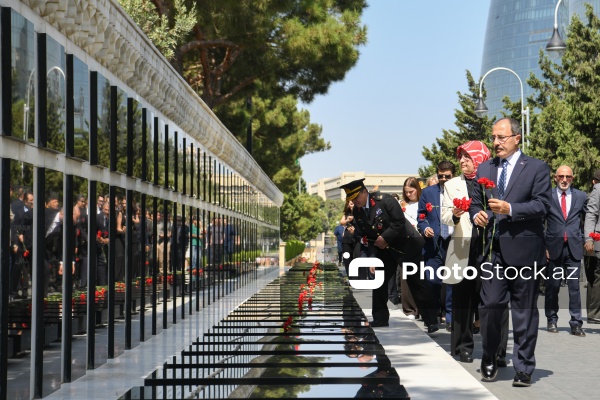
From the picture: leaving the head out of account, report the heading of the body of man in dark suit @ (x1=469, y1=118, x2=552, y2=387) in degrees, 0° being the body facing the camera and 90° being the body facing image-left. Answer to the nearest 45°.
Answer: approximately 45°

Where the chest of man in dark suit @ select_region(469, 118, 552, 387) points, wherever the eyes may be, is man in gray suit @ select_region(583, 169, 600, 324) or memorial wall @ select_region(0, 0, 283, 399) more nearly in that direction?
the memorial wall

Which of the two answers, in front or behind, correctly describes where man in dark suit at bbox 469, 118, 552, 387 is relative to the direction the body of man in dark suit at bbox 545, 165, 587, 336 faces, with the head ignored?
in front

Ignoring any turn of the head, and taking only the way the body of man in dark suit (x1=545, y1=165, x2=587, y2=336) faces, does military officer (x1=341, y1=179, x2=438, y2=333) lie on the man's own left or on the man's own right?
on the man's own right

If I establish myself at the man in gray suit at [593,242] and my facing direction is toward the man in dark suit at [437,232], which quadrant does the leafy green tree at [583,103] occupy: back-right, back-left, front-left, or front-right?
back-right

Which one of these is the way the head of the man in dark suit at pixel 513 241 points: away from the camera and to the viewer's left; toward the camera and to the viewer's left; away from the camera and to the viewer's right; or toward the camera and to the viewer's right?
toward the camera and to the viewer's left

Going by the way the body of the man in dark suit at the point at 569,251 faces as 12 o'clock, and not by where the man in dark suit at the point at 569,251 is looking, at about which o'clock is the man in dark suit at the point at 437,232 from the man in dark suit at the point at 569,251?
the man in dark suit at the point at 437,232 is roughly at 2 o'clock from the man in dark suit at the point at 569,251.

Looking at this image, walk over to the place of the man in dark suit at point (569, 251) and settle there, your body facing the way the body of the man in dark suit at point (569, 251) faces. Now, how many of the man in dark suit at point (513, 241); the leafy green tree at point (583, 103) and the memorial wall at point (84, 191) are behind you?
1

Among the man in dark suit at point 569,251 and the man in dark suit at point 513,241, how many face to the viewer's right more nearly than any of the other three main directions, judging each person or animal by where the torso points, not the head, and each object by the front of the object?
0

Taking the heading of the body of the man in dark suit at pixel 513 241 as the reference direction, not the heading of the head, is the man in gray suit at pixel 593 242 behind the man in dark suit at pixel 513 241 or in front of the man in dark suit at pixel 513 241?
behind
